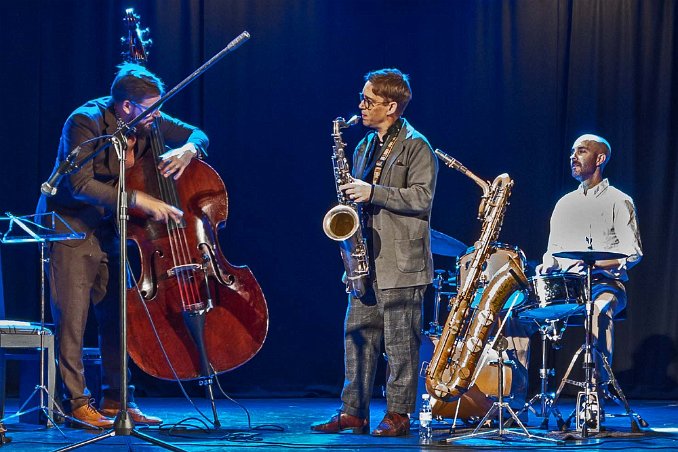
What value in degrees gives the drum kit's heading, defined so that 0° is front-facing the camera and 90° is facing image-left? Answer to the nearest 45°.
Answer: approximately 45°

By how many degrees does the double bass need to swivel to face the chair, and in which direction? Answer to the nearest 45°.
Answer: approximately 135° to its right

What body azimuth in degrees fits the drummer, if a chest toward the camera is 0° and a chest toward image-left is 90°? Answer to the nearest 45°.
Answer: approximately 45°

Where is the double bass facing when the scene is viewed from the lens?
facing the viewer
